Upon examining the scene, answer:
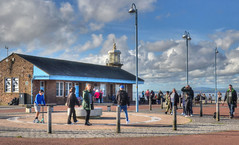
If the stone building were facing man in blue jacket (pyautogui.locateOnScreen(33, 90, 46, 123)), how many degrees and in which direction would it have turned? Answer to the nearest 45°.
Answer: approximately 45° to its right

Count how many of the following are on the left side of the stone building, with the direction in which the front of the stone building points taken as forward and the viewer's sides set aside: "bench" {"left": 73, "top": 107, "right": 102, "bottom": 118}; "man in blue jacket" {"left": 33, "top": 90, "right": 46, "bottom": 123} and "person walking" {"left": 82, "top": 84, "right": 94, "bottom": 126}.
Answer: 0

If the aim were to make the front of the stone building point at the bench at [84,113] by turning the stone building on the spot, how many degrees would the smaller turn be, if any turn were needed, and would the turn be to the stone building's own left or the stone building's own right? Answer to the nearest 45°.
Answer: approximately 45° to the stone building's own right

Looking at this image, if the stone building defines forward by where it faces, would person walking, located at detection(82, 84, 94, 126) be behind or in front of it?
in front

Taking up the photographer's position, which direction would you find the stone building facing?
facing the viewer and to the right of the viewer
